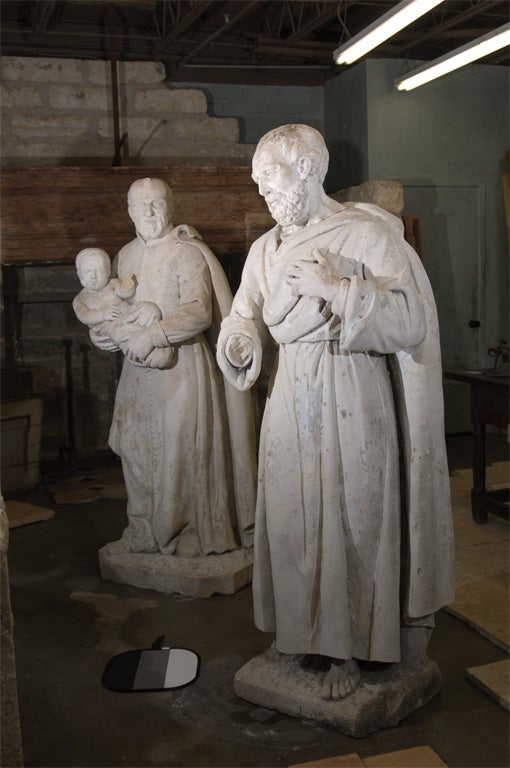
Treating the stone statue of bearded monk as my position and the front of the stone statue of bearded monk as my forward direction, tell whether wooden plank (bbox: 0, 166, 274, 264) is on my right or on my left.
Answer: on my right

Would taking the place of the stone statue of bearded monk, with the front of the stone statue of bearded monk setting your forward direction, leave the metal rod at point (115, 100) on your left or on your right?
on your right

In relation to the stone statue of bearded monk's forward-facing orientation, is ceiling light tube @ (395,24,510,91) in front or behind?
behind

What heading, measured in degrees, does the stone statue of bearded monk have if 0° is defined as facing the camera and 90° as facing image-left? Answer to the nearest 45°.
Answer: approximately 45°

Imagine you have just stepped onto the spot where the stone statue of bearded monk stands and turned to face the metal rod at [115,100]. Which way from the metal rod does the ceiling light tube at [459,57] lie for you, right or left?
right

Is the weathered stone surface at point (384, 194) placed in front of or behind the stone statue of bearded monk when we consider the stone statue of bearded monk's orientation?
behind
